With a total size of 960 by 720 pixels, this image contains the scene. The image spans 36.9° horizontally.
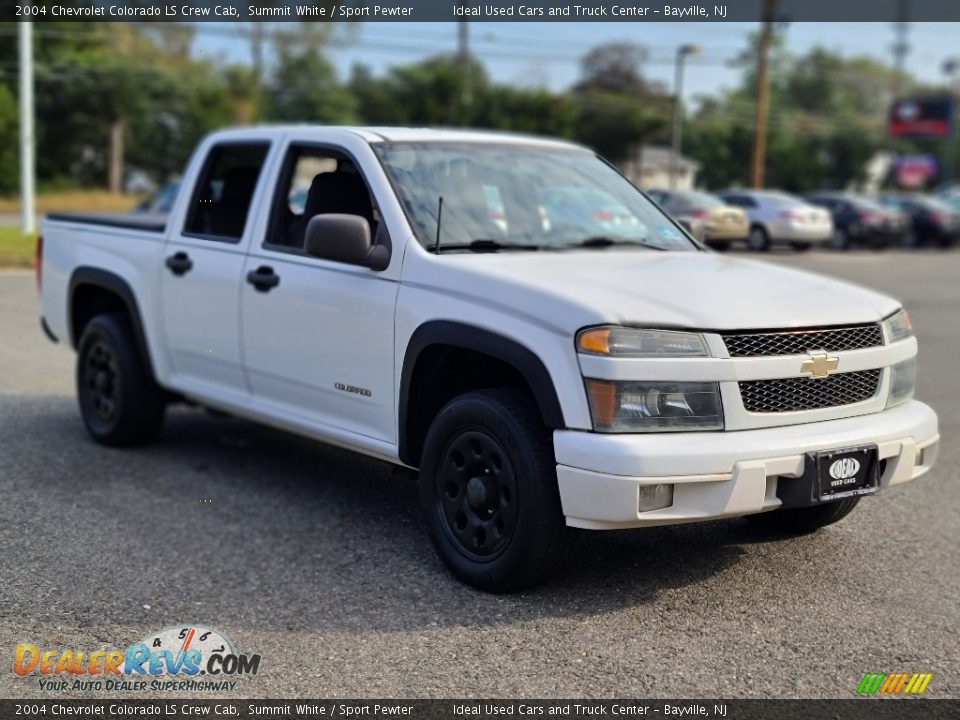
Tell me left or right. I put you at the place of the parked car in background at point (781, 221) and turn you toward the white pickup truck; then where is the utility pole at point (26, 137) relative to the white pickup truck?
right

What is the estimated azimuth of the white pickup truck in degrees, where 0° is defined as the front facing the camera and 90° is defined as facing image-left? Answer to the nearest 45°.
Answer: approximately 315°

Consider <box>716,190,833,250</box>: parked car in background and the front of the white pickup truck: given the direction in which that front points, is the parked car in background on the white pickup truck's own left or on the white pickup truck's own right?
on the white pickup truck's own left

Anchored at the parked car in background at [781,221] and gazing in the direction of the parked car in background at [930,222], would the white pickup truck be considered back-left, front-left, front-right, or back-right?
back-right

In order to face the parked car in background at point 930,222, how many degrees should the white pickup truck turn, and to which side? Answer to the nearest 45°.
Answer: approximately 135° to its left

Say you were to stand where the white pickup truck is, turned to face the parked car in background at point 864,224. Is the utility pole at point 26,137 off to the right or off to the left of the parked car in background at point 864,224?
left

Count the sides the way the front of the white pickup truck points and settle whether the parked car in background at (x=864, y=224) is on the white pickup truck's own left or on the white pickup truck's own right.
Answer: on the white pickup truck's own left

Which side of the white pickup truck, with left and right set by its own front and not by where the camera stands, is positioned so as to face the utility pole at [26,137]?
back

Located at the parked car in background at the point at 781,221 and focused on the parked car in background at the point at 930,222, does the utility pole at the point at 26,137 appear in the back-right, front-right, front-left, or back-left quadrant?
back-left

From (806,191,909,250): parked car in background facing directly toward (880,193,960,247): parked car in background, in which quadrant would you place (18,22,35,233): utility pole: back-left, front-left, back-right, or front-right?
back-left
